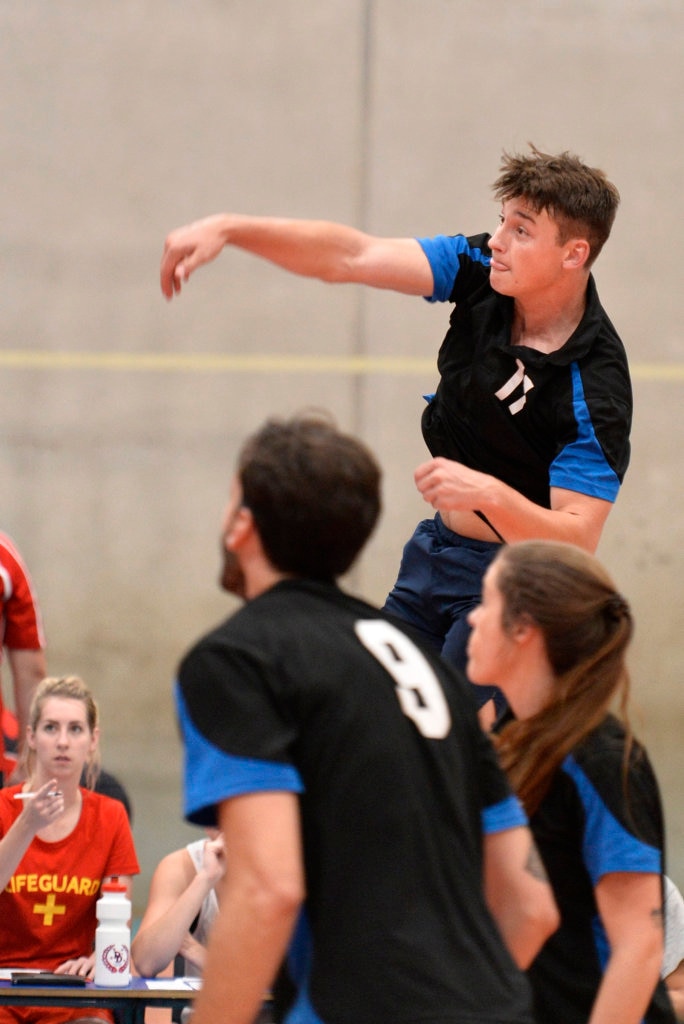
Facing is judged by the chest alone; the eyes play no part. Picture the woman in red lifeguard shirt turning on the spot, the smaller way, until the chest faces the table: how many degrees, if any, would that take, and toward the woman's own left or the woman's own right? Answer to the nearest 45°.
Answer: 0° — they already face it

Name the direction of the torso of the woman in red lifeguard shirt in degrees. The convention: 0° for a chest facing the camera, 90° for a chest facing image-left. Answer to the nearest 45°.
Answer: approximately 0°

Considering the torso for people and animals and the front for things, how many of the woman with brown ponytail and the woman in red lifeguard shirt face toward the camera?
1

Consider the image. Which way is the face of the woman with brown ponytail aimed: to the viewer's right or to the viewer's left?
to the viewer's left

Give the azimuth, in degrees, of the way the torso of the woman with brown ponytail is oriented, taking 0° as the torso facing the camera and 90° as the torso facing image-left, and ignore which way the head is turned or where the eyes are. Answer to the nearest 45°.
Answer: approximately 90°
